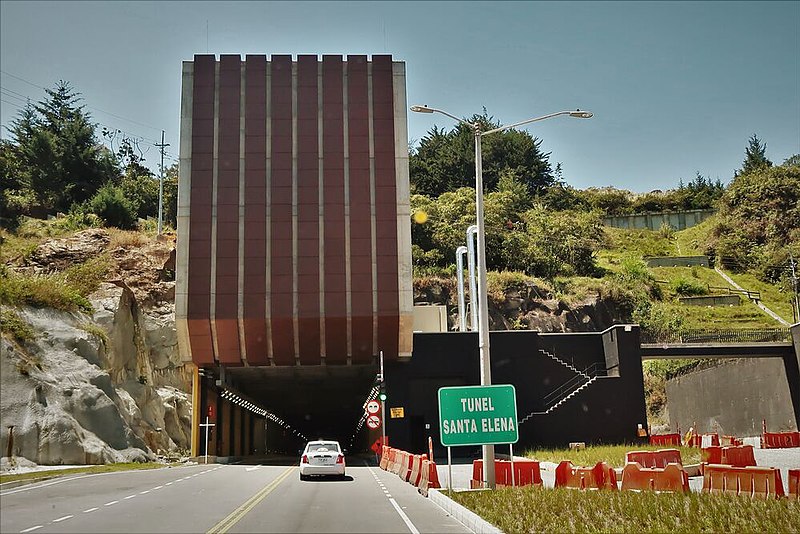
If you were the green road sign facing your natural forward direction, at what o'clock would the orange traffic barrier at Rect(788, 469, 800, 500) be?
The orange traffic barrier is roughly at 10 o'clock from the green road sign.

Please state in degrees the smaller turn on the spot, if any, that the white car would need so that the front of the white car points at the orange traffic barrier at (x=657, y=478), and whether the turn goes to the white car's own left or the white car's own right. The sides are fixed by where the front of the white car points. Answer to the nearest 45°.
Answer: approximately 135° to the white car's own right

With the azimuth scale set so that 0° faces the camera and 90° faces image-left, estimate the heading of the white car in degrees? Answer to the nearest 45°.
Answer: approximately 180°

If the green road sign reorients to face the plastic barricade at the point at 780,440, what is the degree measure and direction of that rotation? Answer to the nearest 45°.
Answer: approximately 135° to its left

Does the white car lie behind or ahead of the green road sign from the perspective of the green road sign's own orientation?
behind

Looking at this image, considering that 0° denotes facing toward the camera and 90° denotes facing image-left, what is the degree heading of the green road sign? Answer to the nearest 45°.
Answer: approximately 0°

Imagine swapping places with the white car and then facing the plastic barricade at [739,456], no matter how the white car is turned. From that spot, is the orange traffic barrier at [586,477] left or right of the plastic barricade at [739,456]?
right

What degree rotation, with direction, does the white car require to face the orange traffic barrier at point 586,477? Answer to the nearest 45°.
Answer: approximately 135° to its right

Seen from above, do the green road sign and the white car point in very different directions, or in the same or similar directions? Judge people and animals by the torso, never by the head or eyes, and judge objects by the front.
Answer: very different directions

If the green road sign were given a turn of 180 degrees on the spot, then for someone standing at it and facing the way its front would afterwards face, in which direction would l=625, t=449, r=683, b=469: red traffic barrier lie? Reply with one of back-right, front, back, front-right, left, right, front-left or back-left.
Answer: front-right

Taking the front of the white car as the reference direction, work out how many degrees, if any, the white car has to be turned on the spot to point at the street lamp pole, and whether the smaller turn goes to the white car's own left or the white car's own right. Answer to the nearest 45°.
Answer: approximately 135° to the white car's own right

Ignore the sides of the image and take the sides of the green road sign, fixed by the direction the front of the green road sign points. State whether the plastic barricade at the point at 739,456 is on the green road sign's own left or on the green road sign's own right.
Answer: on the green road sign's own left

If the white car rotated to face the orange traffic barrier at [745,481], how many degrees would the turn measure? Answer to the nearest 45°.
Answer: approximately 135° to its right

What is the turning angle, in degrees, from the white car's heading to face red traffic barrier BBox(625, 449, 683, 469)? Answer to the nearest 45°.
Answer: approximately 90° to its right
